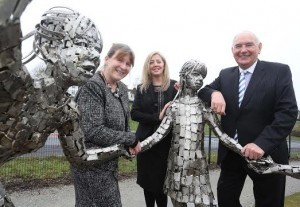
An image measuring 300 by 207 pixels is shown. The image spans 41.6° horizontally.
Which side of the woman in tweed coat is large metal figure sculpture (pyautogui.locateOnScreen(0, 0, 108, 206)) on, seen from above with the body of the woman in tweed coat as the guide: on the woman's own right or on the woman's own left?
on the woman's own right

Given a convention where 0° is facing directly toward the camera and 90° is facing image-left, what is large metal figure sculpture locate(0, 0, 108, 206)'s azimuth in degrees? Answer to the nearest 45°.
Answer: approximately 315°

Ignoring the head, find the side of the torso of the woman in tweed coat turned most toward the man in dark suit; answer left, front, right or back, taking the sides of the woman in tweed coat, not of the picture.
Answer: front

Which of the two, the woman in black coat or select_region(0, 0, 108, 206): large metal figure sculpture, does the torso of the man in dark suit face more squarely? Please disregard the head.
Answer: the large metal figure sculpture
